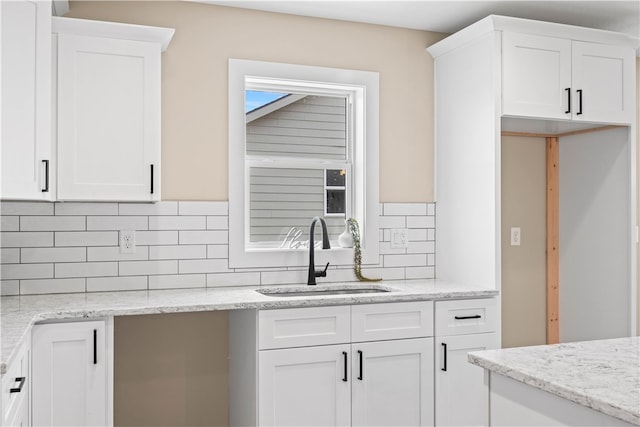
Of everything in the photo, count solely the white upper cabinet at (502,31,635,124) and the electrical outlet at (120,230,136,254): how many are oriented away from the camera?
0

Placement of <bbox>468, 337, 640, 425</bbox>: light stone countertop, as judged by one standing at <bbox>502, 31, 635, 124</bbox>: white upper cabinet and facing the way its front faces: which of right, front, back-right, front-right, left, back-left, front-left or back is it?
front-right

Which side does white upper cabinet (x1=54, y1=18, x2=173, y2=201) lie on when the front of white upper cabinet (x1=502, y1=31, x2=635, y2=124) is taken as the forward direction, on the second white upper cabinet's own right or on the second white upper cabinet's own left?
on the second white upper cabinet's own right

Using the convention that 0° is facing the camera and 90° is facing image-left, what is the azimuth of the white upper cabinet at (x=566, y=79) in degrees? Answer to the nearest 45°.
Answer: approximately 315°

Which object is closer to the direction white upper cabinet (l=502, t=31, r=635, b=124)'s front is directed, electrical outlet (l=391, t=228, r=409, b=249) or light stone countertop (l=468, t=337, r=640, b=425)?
the light stone countertop

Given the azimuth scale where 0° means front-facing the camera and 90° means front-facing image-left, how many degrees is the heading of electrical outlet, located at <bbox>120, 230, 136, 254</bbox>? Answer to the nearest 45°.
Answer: approximately 0°

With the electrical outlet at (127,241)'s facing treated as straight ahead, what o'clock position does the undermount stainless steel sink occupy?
The undermount stainless steel sink is roughly at 9 o'clock from the electrical outlet.

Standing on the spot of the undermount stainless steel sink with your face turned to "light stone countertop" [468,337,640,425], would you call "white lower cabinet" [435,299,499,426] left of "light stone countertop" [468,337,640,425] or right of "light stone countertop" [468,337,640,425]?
left

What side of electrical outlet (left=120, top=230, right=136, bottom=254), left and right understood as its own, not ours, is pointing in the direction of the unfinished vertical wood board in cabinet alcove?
left

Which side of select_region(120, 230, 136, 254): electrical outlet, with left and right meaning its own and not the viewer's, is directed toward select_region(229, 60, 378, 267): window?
left

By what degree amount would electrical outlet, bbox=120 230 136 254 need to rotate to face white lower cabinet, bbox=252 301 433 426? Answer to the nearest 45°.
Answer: approximately 45° to its left

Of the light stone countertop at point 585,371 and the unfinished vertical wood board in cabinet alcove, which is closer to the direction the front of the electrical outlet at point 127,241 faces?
the light stone countertop
